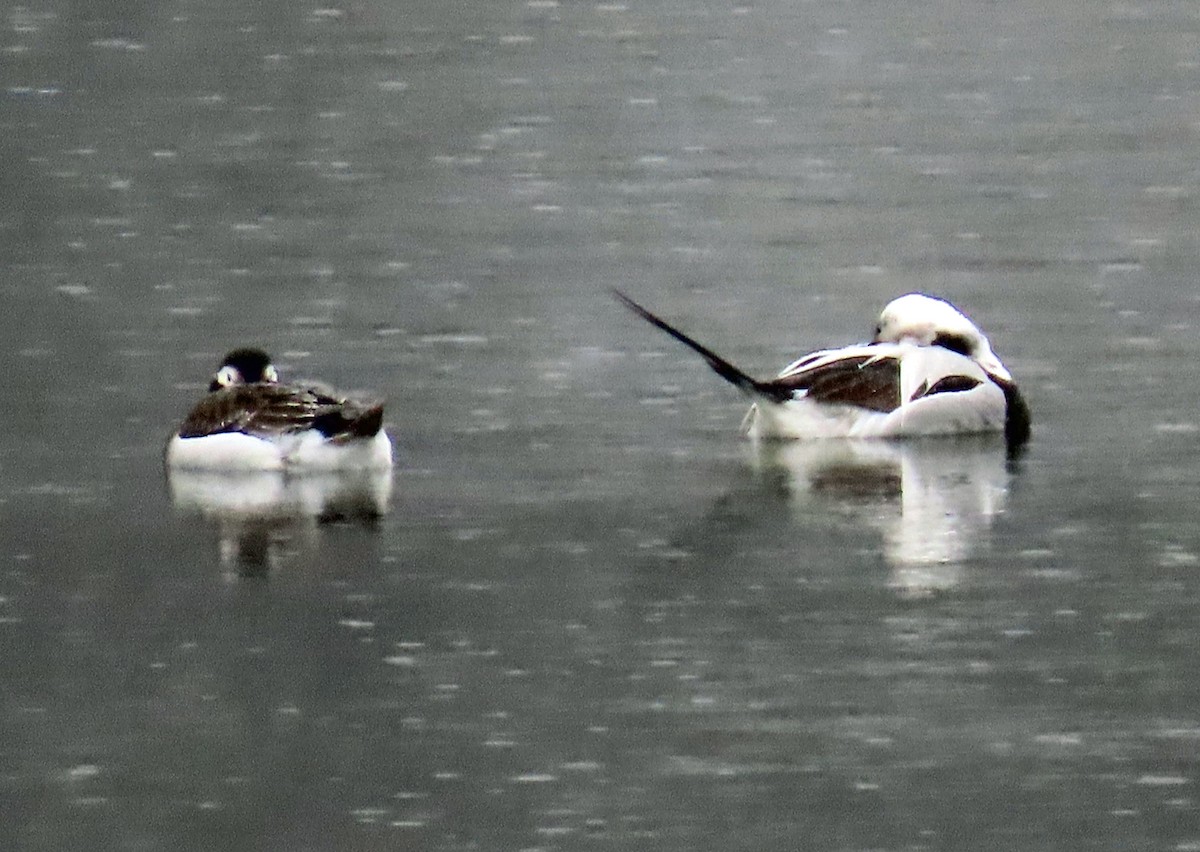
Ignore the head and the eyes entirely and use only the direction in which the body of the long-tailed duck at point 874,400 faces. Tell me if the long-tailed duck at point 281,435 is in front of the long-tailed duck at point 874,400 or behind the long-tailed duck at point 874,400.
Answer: behind

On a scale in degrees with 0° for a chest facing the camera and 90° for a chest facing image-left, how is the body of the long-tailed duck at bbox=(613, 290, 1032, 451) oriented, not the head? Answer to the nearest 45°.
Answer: approximately 270°
